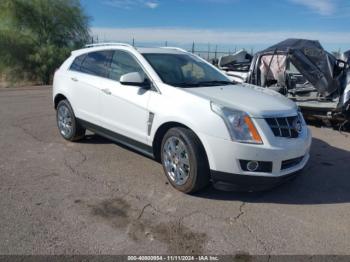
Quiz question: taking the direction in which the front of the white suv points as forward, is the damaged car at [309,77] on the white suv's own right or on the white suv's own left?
on the white suv's own left

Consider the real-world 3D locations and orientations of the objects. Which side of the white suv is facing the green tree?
back

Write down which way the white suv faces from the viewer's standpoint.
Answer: facing the viewer and to the right of the viewer
